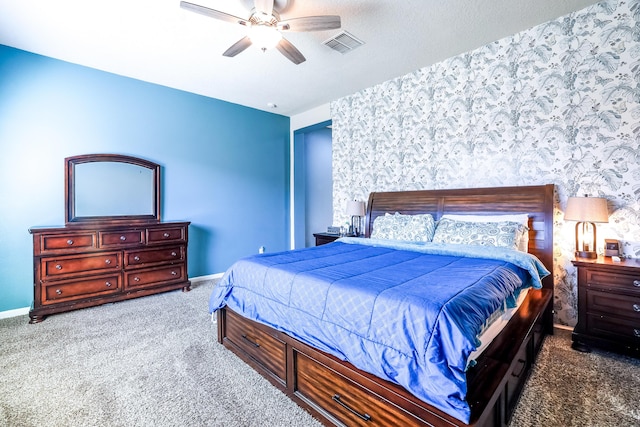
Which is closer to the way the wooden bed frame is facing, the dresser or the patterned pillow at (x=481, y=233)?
the dresser

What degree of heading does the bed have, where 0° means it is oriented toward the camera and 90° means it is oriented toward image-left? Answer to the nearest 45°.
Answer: approximately 45°

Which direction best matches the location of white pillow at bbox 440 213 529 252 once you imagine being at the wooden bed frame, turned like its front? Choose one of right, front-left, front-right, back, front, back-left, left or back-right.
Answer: back

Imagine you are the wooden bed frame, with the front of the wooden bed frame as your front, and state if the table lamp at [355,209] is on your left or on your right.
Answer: on your right

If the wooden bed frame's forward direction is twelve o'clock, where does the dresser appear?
The dresser is roughly at 2 o'clock from the wooden bed frame.

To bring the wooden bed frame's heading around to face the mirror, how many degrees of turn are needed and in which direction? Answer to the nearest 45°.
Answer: approximately 90° to its right

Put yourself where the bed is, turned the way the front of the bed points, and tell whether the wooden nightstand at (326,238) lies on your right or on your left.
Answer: on your right

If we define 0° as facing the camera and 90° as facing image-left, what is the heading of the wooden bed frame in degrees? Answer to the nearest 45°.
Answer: approximately 45°
